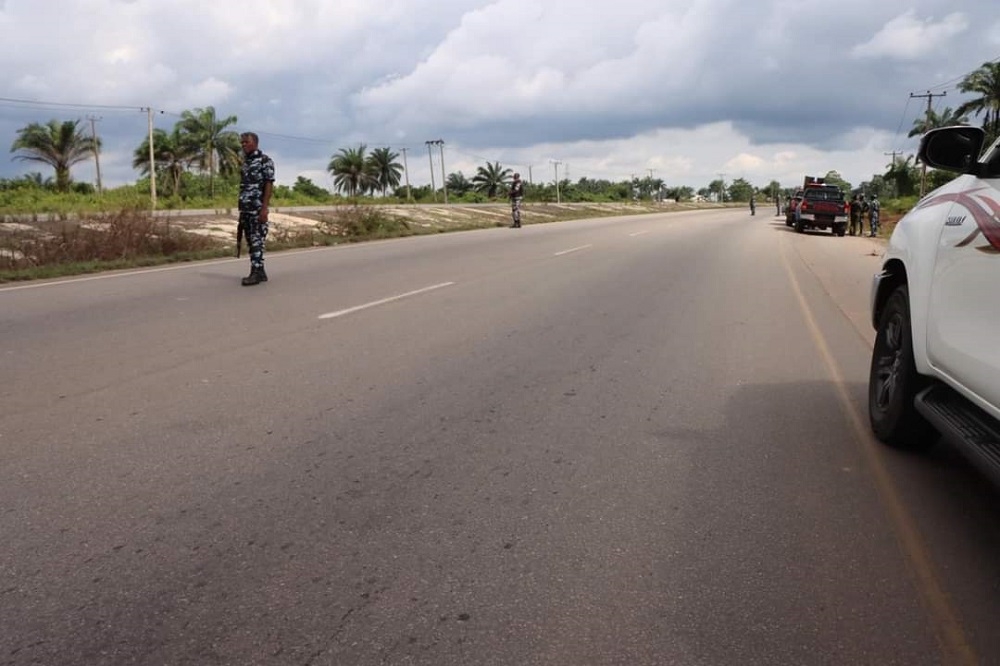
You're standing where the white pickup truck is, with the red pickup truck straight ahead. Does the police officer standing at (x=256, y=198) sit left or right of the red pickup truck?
left

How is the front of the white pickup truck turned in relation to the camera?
facing away from the viewer and to the left of the viewer

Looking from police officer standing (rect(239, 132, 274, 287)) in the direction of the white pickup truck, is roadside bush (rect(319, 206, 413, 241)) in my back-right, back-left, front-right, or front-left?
back-left

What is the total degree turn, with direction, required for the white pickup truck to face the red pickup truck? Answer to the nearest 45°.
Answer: approximately 45° to its right

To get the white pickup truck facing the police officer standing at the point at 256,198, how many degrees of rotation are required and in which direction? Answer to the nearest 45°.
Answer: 0° — it already faces them
